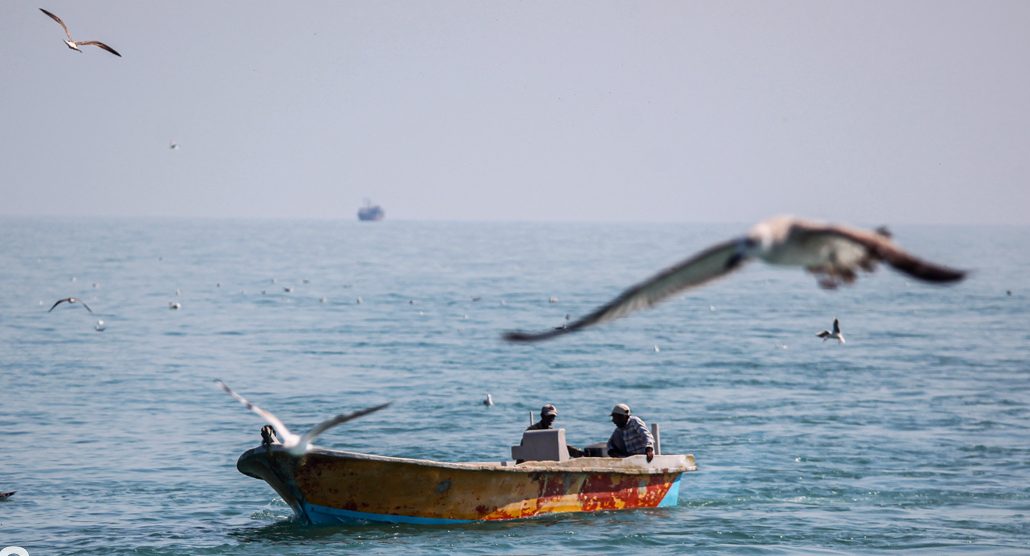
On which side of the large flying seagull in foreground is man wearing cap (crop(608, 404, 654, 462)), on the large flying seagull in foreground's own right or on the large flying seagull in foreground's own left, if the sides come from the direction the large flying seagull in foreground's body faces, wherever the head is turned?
on the large flying seagull in foreground's own right

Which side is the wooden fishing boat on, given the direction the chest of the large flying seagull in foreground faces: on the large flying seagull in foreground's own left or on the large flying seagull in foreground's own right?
on the large flying seagull in foreground's own right

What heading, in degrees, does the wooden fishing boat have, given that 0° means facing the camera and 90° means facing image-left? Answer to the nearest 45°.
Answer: approximately 90°
